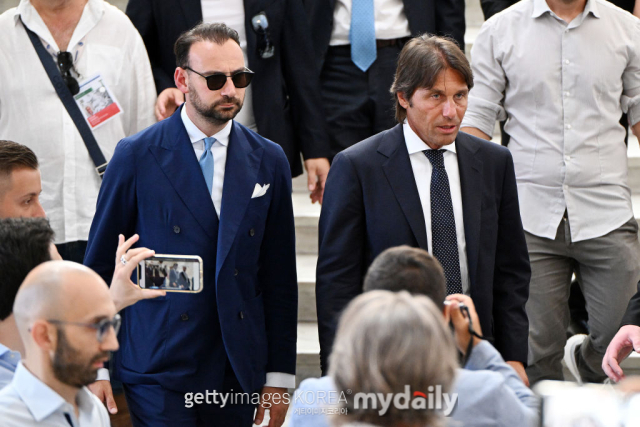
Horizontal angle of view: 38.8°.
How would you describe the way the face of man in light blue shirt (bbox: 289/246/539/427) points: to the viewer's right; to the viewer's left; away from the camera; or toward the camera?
away from the camera

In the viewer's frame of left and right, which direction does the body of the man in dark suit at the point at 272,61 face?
facing the viewer

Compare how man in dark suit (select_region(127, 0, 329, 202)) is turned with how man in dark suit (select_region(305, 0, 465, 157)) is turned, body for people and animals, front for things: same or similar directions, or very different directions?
same or similar directions

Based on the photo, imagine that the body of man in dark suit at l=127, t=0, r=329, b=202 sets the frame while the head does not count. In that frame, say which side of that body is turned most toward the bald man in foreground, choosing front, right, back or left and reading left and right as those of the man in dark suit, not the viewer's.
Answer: front

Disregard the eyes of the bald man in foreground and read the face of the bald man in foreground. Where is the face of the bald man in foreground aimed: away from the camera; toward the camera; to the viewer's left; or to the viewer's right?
to the viewer's right

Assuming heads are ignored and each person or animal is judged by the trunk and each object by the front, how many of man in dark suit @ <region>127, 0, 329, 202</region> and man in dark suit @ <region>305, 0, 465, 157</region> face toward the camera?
2

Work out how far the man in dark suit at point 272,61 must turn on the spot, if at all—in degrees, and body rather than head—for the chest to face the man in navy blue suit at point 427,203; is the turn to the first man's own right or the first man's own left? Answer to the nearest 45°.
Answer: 0° — they already face them

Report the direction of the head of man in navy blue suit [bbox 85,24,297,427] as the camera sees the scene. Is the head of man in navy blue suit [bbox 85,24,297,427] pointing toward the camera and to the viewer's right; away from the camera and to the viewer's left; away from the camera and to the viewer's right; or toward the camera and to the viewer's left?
toward the camera and to the viewer's right
